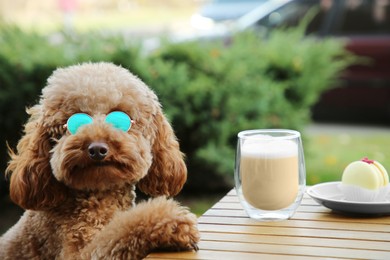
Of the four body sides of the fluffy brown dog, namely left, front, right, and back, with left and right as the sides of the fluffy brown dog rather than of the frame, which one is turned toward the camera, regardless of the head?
front

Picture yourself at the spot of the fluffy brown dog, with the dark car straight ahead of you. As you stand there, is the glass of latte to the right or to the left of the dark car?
right

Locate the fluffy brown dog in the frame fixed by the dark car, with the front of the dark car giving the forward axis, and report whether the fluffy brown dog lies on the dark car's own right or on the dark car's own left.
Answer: on the dark car's own left

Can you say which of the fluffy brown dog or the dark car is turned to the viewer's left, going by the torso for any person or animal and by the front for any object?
the dark car

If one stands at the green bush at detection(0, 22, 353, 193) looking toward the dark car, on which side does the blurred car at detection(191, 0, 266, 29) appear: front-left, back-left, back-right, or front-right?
front-left

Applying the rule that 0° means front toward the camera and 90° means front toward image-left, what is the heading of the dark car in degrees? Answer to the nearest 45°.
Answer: approximately 90°

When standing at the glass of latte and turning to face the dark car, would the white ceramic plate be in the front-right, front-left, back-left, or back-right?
front-right

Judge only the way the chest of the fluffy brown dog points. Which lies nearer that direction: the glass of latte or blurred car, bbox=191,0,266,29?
the glass of latte

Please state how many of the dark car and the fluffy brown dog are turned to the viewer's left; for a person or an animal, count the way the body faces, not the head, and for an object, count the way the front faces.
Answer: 1

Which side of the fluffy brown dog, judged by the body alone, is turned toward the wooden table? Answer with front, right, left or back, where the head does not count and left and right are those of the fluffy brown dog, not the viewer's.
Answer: left
